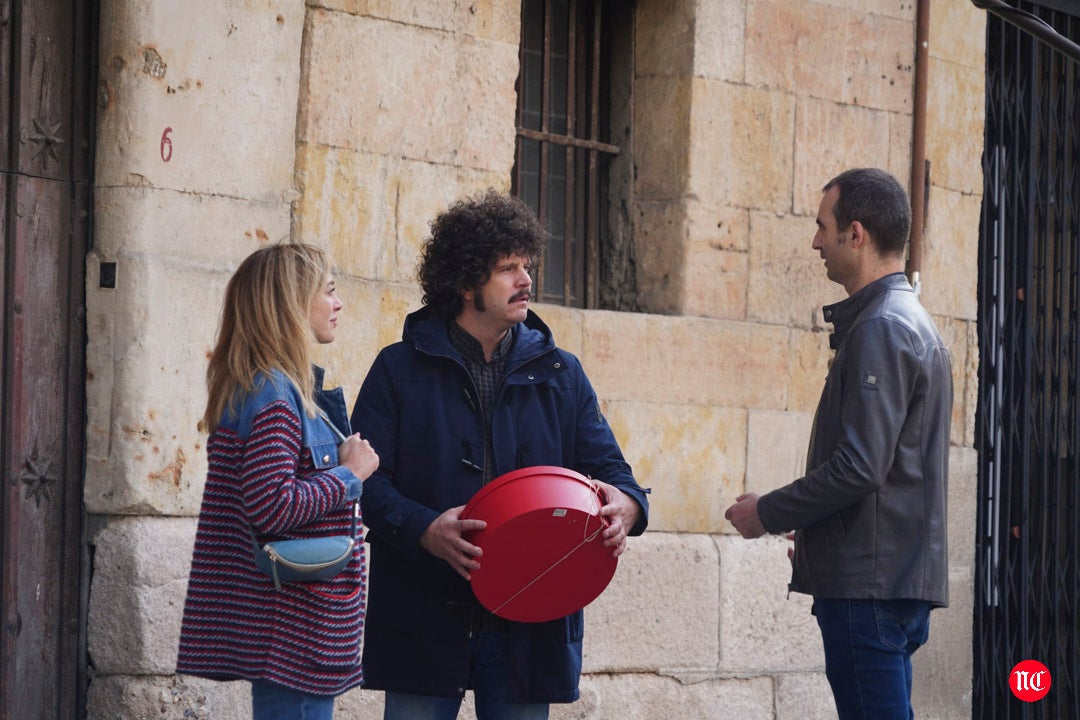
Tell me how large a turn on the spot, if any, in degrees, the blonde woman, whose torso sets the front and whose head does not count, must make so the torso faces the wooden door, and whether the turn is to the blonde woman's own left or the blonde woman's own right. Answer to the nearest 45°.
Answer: approximately 135° to the blonde woman's own left

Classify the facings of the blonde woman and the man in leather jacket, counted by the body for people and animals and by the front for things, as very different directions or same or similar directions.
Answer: very different directions

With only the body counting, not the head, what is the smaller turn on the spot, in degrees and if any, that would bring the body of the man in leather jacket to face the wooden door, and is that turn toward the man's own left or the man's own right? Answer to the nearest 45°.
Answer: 0° — they already face it

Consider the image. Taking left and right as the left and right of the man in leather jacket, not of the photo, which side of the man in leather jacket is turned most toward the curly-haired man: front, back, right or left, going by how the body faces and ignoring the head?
front

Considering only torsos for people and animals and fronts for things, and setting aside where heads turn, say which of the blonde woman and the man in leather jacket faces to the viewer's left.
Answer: the man in leather jacket

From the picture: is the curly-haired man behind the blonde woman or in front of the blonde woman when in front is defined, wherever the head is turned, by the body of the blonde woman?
in front

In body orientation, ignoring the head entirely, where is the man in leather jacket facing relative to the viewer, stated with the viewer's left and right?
facing to the left of the viewer

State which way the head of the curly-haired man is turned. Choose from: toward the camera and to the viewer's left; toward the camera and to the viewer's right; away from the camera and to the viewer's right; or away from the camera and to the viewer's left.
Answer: toward the camera and to the viewer's right

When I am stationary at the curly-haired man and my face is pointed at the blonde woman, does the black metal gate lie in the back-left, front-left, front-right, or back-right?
back-right

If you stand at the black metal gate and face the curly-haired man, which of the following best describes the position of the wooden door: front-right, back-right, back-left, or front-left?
front-right

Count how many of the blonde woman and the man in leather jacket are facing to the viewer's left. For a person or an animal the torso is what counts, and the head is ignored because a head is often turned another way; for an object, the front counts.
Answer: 1

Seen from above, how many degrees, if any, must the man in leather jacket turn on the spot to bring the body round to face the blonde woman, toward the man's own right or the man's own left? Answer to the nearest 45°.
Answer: approximately 45° to the man's own left

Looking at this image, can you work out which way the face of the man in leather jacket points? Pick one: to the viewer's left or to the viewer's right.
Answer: to the viewer's left

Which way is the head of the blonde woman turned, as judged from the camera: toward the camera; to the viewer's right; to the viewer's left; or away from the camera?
to the viewer's right

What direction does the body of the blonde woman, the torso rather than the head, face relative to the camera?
to the viewer's right
